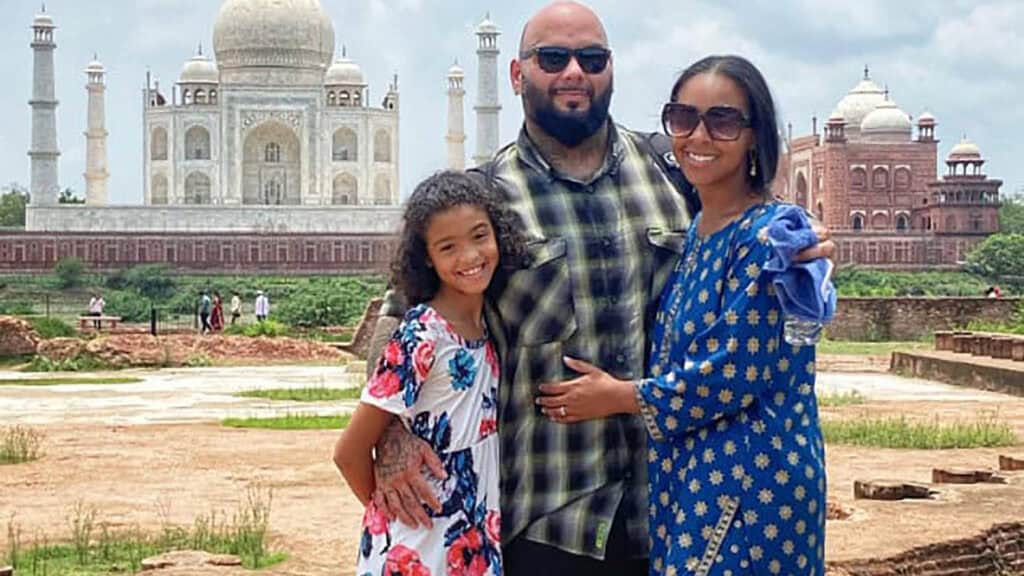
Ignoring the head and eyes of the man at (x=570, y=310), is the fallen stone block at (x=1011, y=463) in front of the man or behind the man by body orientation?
behind

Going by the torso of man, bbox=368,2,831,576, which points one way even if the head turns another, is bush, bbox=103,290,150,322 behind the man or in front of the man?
behind

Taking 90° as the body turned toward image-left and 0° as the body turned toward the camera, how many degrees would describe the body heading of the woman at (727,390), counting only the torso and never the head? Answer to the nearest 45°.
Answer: approximately 45°

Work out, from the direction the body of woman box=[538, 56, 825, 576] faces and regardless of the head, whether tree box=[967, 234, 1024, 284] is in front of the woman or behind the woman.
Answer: behind
